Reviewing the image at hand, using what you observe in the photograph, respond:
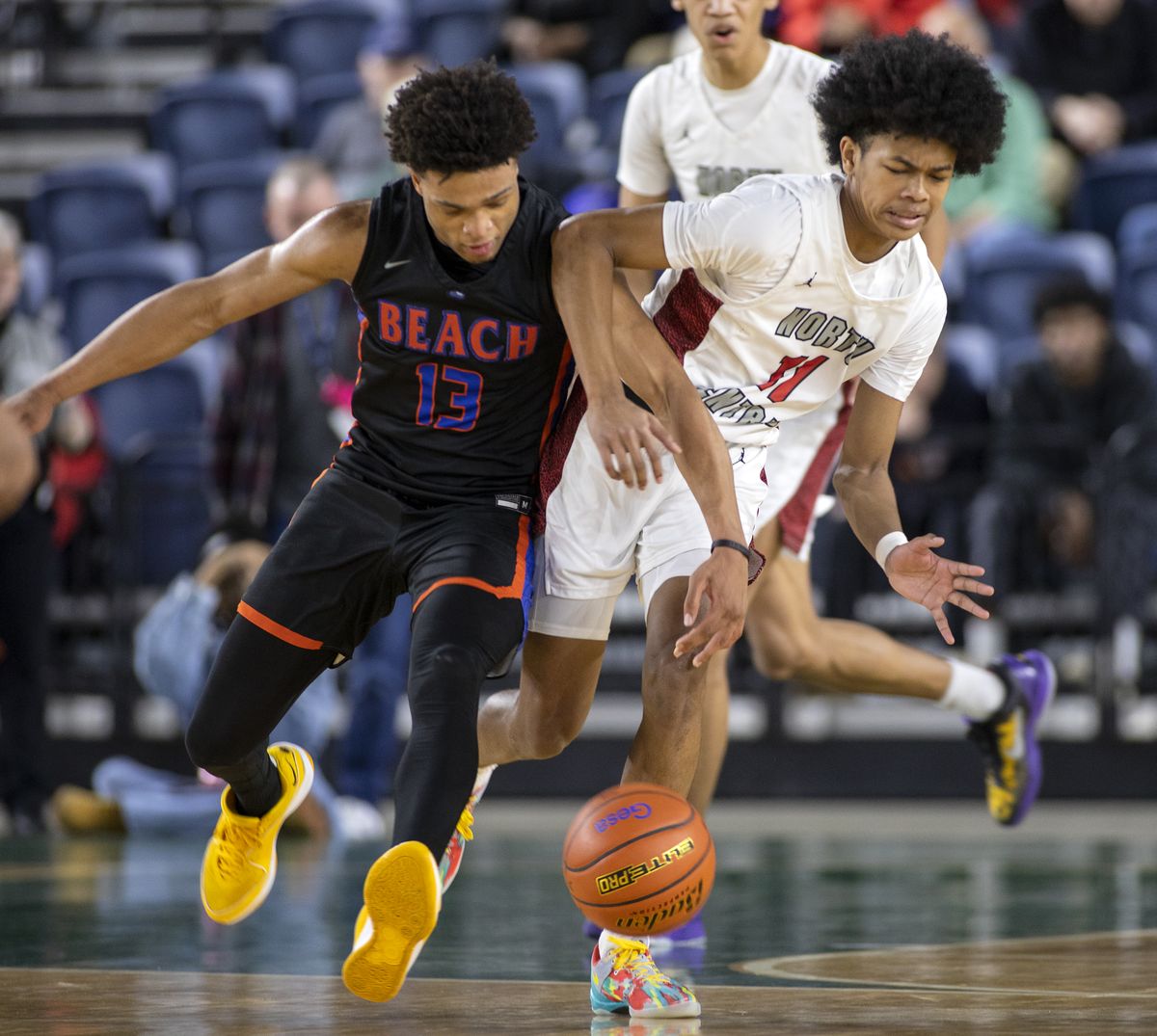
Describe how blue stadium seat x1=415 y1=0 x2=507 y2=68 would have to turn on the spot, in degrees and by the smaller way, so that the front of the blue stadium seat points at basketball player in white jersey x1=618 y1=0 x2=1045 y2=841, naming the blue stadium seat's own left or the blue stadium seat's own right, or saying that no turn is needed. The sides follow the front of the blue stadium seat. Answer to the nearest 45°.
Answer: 0° — it already faces them

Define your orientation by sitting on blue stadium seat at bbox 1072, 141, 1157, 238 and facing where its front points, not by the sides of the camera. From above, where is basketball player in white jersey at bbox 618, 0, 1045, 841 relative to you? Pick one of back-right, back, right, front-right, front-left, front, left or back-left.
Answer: front

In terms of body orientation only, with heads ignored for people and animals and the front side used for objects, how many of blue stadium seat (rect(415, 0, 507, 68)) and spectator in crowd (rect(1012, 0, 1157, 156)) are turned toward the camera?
2

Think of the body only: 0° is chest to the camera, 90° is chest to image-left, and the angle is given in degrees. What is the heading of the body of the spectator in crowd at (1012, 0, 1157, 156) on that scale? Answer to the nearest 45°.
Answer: approximately 0°

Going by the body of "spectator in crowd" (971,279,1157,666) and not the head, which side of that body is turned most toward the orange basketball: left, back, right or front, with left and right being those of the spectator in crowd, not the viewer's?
front

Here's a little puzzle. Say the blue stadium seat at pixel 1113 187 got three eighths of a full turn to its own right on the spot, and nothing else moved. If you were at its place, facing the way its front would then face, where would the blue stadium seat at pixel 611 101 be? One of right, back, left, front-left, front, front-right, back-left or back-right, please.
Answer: front-left

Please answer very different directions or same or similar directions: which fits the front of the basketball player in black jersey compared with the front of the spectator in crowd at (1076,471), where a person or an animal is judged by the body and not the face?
same or similar directions

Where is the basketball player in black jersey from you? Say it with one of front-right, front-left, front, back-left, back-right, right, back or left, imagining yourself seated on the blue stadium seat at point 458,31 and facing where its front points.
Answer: front

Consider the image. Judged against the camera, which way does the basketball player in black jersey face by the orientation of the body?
toward the camera

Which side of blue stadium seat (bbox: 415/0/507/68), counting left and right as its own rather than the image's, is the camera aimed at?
front

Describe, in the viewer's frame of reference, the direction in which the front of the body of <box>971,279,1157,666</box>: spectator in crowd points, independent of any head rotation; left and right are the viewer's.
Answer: facing the viewer

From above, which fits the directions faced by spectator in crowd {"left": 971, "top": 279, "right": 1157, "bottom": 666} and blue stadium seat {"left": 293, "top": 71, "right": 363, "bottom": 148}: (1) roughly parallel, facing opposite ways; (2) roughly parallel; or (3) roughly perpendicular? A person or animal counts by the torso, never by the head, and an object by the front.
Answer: roughly parallel

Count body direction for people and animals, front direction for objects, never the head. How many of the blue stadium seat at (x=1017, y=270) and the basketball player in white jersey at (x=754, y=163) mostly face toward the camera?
2

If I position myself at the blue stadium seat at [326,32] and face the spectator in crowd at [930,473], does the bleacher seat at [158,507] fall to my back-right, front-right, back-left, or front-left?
front-right

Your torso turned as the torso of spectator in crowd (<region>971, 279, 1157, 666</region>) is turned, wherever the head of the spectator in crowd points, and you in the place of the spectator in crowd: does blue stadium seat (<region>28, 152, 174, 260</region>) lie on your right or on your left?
on your right
